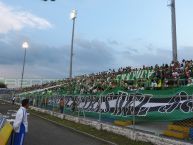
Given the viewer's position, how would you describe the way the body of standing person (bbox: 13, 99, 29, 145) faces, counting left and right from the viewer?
facing away from the viewer and to the right of the viewer

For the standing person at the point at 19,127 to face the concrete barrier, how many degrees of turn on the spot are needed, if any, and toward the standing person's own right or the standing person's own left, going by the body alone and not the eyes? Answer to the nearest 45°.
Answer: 0° — they already face it

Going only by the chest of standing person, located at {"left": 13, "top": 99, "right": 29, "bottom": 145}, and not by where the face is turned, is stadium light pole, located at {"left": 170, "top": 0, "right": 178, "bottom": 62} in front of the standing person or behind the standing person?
in front

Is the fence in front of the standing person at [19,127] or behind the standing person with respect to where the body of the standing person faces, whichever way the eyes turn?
in front
